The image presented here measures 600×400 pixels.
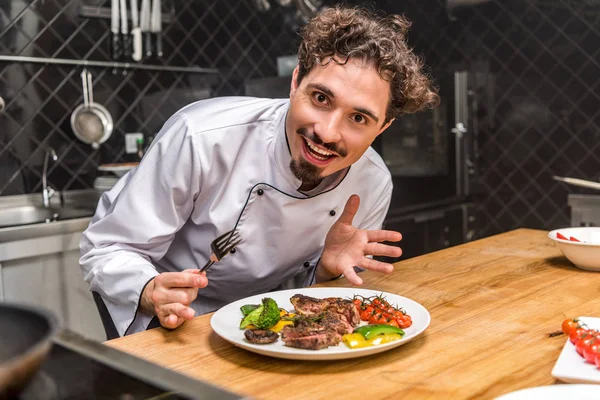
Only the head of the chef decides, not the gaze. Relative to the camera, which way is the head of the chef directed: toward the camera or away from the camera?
toward the camera

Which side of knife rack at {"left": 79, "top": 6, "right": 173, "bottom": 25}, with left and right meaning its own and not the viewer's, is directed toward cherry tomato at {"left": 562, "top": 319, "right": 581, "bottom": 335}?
front

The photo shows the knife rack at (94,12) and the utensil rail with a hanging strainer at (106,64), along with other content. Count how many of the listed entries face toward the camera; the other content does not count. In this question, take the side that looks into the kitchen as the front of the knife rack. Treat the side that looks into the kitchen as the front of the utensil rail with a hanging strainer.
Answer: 2

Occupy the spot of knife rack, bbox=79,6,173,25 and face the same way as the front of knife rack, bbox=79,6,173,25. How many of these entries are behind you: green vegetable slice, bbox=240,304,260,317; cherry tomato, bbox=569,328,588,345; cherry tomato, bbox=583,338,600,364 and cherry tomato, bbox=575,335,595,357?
0

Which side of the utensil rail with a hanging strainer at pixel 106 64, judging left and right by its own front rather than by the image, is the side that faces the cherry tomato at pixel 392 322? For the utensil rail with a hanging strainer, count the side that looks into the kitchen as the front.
front

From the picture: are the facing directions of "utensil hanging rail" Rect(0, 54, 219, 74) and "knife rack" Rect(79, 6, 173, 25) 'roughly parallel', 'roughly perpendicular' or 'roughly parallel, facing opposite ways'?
roughly parallel

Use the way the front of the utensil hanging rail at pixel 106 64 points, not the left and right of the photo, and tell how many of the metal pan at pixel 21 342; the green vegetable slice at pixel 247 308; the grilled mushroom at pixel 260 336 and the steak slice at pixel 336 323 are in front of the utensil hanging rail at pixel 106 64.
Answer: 4

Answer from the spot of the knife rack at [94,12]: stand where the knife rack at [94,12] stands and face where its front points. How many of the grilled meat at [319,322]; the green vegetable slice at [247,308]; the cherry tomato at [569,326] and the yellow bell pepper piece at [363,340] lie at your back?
0

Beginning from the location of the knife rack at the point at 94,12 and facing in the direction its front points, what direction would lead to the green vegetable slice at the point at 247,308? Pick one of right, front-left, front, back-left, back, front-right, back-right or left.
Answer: front

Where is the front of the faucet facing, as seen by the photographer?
facing the viewer and to the right of the viewer

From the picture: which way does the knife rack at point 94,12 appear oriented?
toward the camera

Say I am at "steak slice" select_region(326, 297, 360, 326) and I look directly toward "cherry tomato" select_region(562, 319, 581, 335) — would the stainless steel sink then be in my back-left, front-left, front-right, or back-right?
back-left

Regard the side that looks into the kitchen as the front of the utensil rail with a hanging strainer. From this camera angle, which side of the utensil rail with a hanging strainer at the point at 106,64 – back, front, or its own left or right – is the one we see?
front

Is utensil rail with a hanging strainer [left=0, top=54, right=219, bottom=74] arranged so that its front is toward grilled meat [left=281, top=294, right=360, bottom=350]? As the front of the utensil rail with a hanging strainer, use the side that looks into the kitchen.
yes
